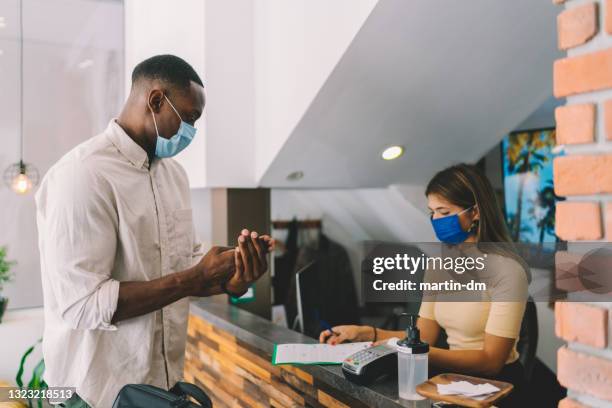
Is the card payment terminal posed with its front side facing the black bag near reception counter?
yes

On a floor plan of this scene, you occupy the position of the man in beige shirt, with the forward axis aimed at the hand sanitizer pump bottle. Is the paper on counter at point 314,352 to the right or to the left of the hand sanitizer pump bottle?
left

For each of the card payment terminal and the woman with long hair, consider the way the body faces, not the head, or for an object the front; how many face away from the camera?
0

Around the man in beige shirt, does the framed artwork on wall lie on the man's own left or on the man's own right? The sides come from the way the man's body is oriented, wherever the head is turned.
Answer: on the man's own left

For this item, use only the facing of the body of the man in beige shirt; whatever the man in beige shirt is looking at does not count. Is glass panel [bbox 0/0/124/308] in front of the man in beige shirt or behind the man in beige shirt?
behind

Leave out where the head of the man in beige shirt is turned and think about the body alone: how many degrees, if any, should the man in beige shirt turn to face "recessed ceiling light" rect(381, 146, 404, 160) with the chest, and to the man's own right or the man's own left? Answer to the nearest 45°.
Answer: approximately 90° to the man's own left

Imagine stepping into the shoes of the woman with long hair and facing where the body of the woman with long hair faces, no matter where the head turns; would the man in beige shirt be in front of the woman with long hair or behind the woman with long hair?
in front

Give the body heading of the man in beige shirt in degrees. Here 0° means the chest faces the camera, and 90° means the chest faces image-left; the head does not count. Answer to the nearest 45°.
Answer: approximately 315°

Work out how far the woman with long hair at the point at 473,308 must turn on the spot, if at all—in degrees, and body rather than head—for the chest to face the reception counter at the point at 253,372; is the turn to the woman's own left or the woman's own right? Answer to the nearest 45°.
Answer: approximately 45° to the woman's own right

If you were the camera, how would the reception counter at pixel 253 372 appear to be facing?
facing the viewer and to the left of the viewer

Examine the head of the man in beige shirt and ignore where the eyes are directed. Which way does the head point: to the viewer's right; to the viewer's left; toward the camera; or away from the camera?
to the viewer's right
